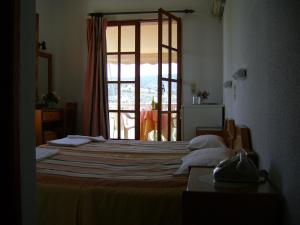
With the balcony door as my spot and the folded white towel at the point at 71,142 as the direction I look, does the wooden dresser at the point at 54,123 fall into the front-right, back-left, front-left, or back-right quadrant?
front-right

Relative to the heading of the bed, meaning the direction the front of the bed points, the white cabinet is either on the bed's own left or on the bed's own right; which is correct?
on the bed's own right

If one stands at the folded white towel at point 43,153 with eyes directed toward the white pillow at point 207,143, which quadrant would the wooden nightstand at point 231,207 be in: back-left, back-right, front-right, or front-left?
front-right

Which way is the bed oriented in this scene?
to the viewer's left

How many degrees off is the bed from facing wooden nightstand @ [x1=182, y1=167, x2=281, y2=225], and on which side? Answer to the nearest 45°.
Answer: approximately 135° to its left

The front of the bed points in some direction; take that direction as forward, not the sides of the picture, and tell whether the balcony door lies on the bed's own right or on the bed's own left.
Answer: on the bed's own right

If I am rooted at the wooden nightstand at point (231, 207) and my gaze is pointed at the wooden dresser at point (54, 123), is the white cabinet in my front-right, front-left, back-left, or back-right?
front-right
